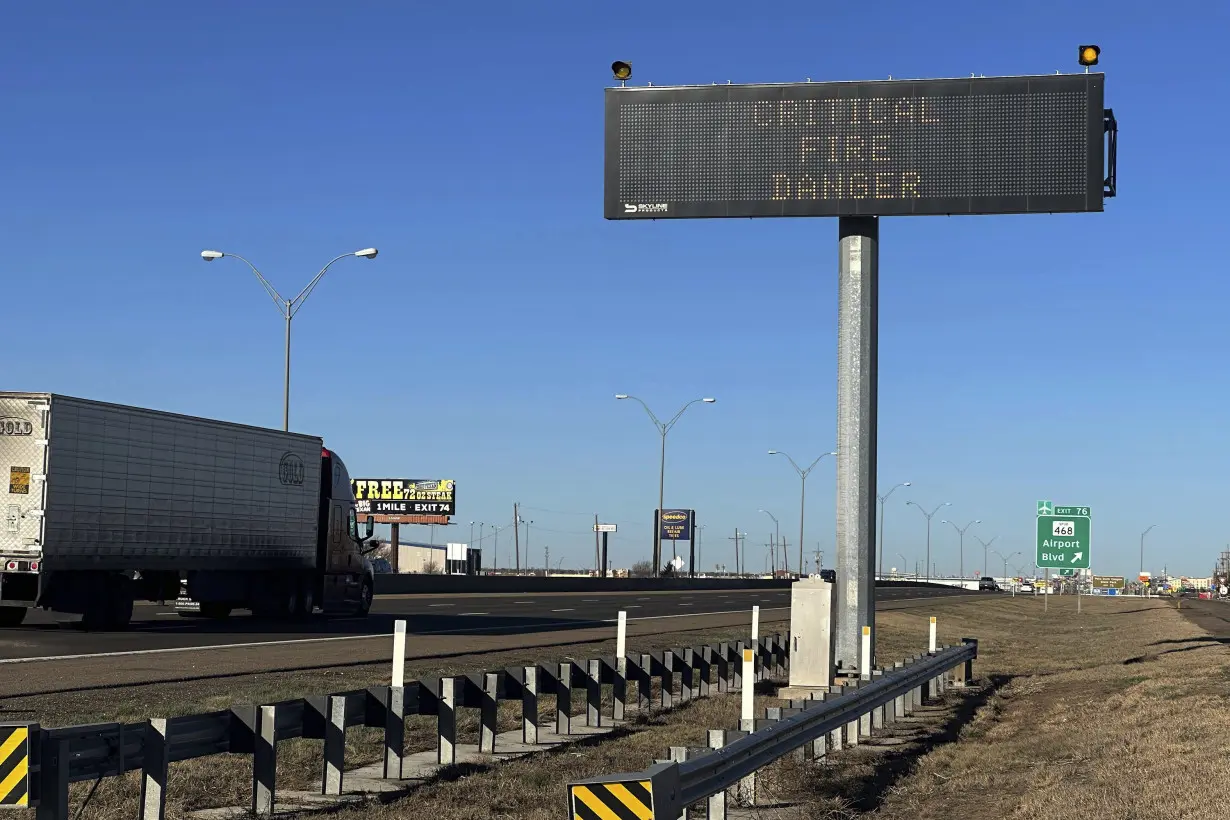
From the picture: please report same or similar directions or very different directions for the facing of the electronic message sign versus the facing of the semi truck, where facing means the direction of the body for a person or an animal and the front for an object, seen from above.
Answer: very different directions

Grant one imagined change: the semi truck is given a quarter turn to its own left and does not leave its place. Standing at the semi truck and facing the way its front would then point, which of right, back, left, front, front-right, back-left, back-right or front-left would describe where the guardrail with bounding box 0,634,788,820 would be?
back-left

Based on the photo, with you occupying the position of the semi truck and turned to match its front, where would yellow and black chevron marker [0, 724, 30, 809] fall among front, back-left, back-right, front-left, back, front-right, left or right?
back-right

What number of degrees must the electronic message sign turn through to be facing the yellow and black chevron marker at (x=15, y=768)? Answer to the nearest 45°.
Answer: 0° — it already faces it

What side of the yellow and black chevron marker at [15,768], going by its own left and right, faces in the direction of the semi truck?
back

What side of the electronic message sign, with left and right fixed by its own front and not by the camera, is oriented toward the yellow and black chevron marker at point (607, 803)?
front

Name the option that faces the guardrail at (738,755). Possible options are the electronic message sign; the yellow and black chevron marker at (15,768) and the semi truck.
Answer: the electronic message sign

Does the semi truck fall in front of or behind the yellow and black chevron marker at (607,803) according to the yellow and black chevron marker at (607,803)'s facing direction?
behind

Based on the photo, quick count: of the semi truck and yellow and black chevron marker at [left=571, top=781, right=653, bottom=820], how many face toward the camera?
1

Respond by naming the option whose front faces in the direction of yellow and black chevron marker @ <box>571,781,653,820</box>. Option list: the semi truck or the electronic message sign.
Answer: the electronic message sign

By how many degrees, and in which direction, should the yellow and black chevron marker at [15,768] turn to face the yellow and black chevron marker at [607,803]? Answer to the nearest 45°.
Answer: approximately 45° to its left

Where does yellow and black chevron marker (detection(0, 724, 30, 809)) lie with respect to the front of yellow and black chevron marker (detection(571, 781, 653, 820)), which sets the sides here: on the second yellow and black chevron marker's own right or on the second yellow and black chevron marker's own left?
on the second yellow and black chevron marker's own right
